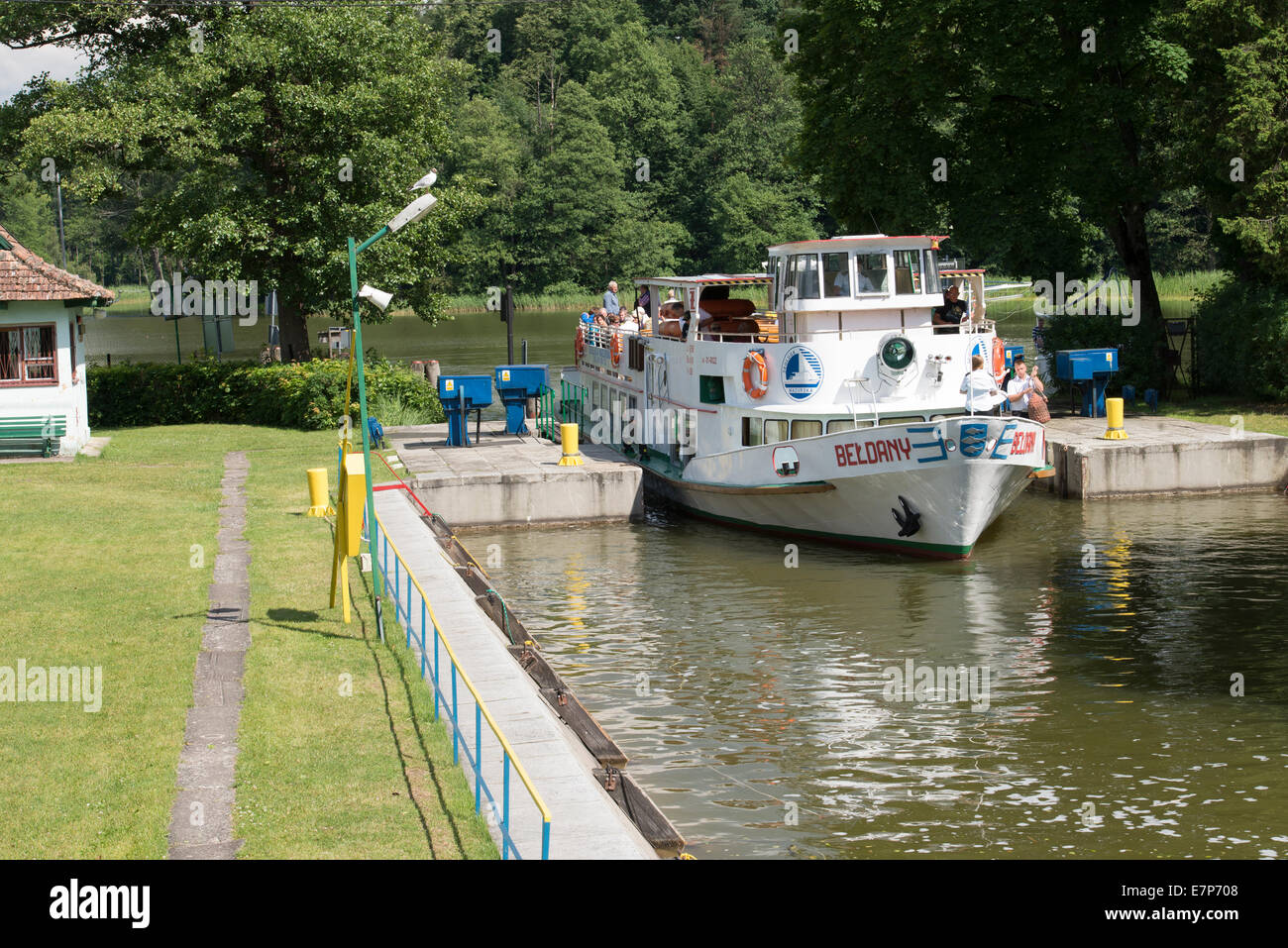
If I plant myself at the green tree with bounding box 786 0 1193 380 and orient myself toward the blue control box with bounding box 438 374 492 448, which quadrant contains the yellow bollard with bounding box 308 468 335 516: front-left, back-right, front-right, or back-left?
front-left

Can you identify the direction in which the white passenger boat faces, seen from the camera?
facing the viewer and to the right of the viewer

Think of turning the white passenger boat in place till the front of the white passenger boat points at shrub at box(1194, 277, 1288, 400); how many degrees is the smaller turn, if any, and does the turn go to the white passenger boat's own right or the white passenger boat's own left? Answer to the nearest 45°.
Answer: approximately 90° to the white passenger boat's own left

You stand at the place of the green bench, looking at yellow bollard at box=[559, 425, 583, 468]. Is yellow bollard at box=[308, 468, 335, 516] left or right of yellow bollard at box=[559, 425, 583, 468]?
right

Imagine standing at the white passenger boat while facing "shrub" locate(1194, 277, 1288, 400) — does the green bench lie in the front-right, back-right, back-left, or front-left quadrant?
back-left

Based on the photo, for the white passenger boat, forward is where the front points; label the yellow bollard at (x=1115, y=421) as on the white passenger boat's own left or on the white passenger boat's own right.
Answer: on the white passenger boat's own left

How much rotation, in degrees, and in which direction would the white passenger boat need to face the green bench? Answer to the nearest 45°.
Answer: approximately 135° to its right

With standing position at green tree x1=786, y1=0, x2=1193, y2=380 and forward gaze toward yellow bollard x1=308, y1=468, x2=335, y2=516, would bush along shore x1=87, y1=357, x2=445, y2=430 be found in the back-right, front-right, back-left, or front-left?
front-right

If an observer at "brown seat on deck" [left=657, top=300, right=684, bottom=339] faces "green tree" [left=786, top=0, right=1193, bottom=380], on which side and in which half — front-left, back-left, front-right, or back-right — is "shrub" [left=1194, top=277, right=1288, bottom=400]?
front-right

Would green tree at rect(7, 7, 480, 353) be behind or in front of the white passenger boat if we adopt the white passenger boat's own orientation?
behind

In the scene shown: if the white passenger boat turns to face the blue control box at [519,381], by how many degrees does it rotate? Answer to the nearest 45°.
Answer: approximately 180°

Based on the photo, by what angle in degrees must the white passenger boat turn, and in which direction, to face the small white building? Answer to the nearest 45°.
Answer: approximately 135° to its right
